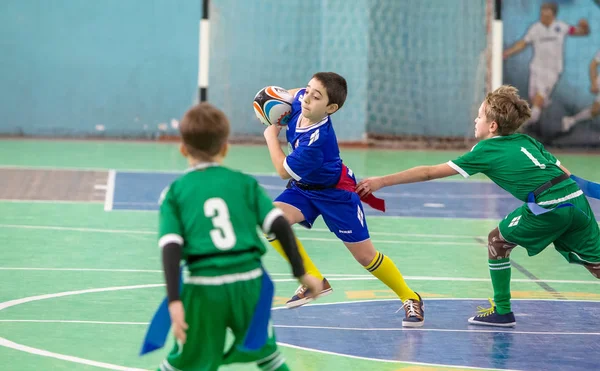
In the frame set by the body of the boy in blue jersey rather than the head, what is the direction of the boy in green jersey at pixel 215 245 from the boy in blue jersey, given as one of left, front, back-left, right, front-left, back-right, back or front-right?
front-left

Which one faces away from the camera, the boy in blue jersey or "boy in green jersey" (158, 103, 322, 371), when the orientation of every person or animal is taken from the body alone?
the boy in green jersey

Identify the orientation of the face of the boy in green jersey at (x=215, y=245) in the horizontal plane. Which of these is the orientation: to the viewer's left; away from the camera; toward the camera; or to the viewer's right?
away from the camera

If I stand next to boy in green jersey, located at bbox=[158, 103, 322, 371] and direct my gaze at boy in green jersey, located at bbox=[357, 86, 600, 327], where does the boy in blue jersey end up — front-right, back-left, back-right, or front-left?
front-left

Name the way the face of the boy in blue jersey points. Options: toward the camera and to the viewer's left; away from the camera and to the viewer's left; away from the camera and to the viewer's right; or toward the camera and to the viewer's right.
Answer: toward the camera and to the viewer's left

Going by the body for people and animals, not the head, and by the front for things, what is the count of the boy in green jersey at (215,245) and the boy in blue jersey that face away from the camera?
1

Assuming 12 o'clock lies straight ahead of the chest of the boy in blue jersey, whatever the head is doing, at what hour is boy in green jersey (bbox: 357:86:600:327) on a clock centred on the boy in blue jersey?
The boy in green jersey is roughly at 8 o'clock from the boy in blue jersey.

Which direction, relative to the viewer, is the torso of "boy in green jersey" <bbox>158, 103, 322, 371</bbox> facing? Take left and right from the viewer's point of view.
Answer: facing away from the viewer

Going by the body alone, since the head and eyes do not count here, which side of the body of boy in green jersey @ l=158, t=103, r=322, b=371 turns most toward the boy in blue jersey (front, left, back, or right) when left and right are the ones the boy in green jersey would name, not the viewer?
front

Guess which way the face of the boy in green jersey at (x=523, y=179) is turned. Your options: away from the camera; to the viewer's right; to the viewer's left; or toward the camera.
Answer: to the viewer's left

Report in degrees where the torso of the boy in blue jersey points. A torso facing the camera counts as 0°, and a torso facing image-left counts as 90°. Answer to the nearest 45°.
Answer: approximately 45°

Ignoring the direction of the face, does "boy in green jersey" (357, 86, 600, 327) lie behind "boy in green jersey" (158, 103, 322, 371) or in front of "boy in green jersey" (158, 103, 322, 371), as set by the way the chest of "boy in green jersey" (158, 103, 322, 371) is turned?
in front
